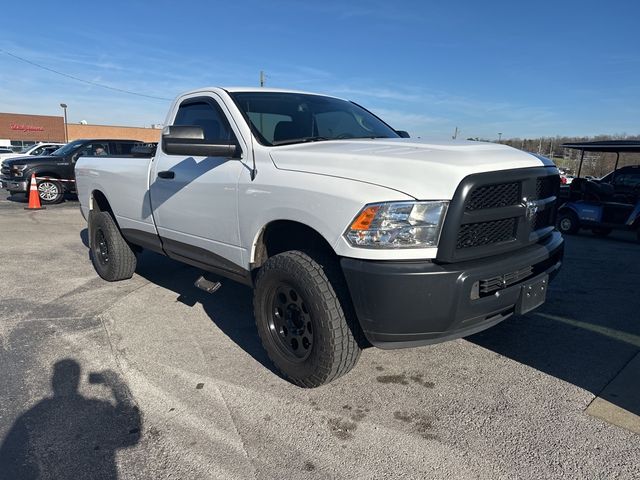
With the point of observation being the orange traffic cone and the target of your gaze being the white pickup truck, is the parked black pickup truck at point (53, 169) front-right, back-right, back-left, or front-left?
back-left

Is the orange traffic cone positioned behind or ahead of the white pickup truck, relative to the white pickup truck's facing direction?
behind

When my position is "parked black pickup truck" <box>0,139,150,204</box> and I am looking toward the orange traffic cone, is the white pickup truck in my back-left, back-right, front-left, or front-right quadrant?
front-left

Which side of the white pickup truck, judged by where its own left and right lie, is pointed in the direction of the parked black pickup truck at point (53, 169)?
back
